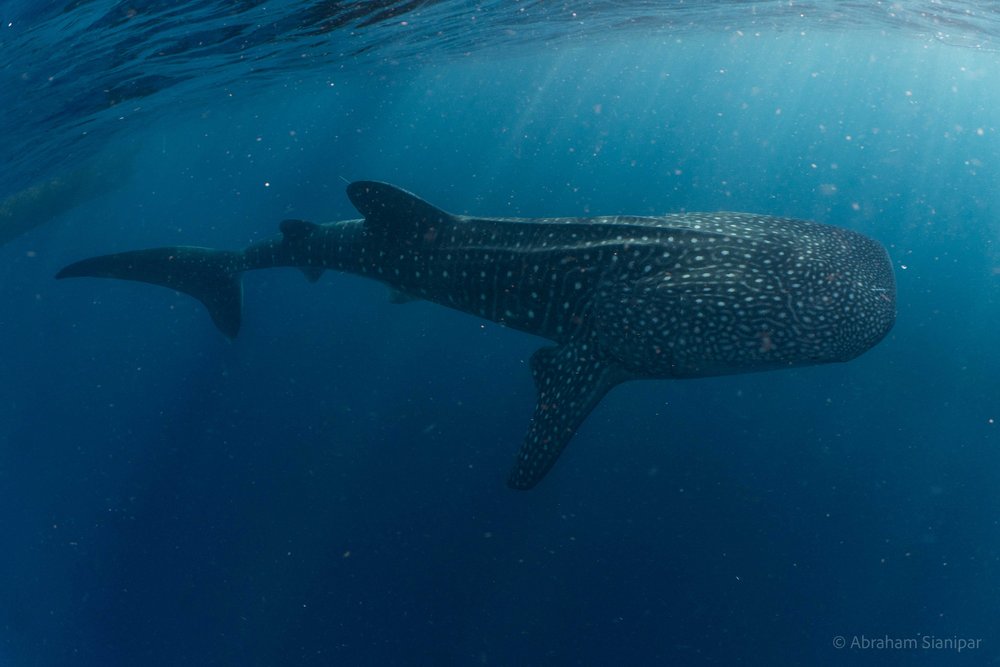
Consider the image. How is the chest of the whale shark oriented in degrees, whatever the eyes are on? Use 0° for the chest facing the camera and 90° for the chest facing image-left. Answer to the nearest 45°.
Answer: approximately 270°
